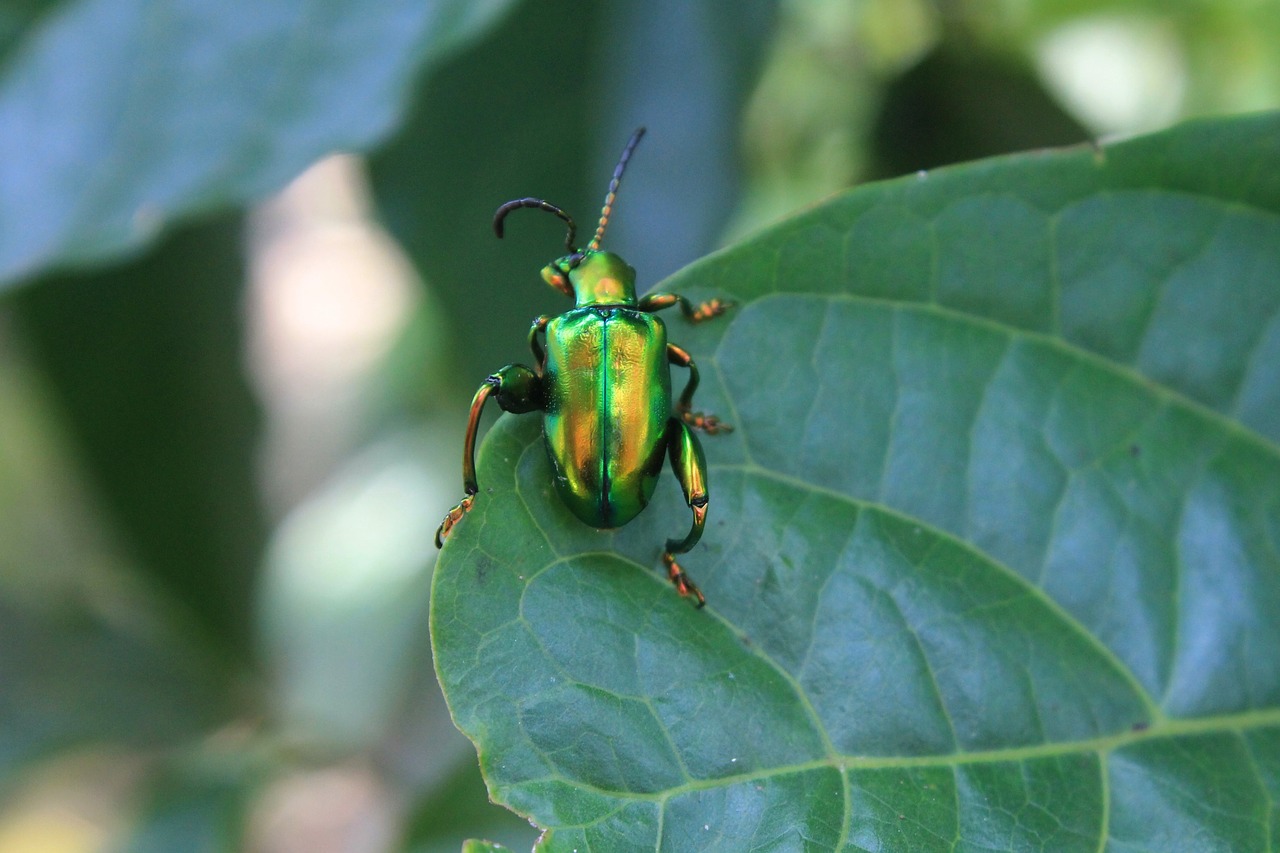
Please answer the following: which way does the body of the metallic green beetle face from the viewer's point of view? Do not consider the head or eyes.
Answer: away from the camera
